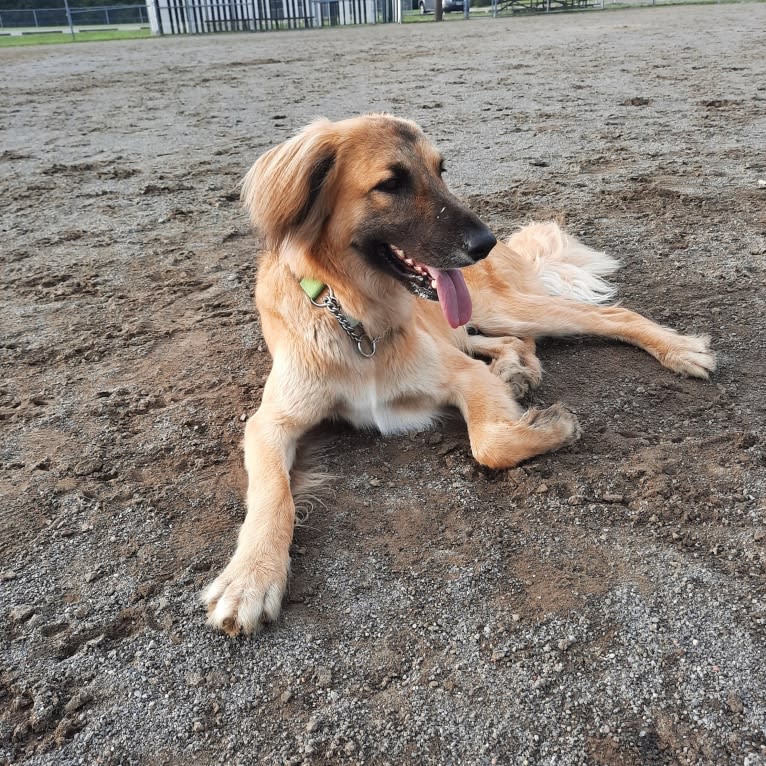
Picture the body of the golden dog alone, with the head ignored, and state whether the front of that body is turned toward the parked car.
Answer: no

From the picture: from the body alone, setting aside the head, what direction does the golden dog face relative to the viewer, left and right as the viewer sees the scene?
facing the viewer and to the left of the viewer
